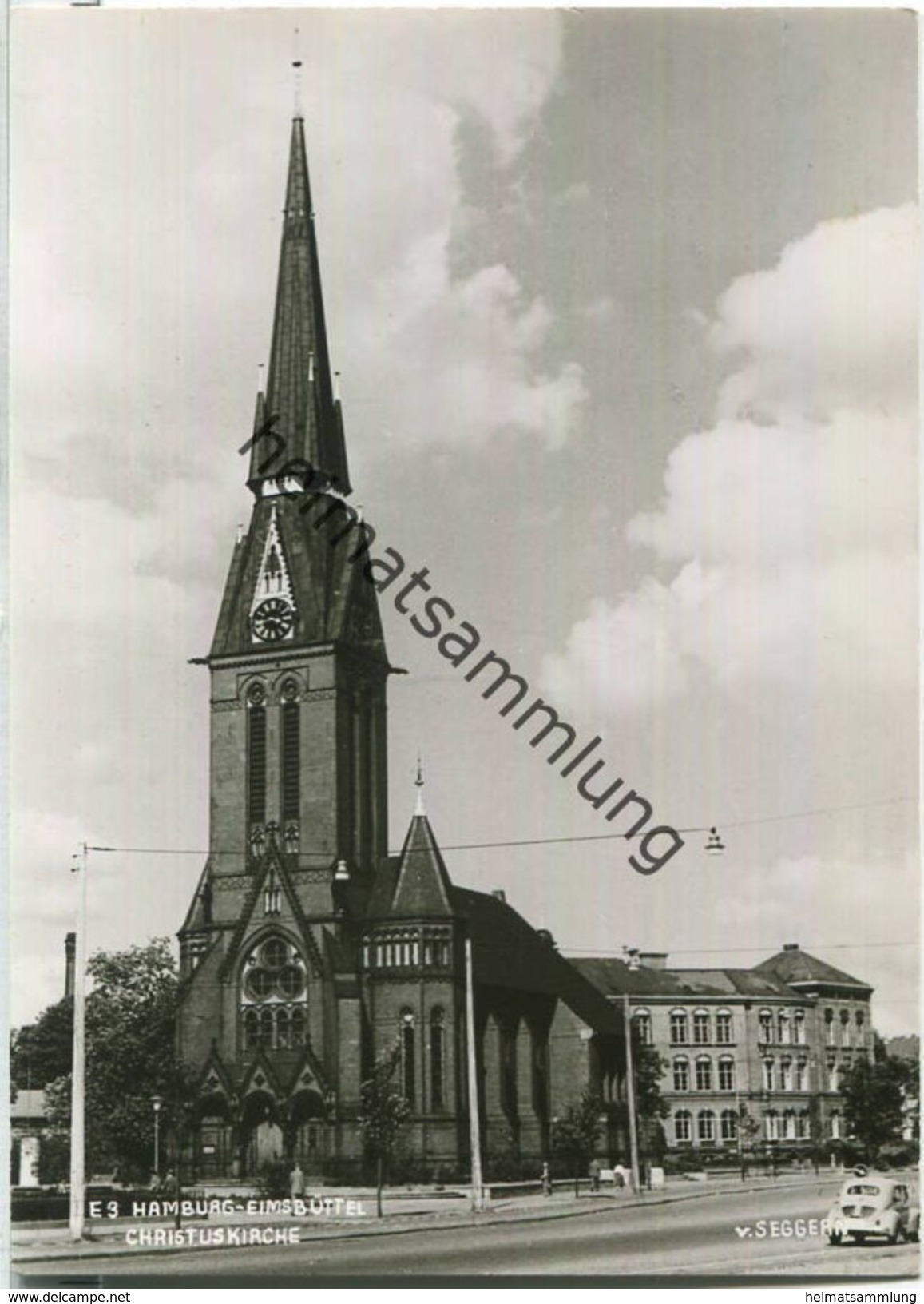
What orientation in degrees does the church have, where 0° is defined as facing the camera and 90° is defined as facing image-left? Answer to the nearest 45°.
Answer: approximately 45°

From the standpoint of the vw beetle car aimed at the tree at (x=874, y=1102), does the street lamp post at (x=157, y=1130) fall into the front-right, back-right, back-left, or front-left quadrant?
front-left

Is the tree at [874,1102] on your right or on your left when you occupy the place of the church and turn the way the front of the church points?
on your left
